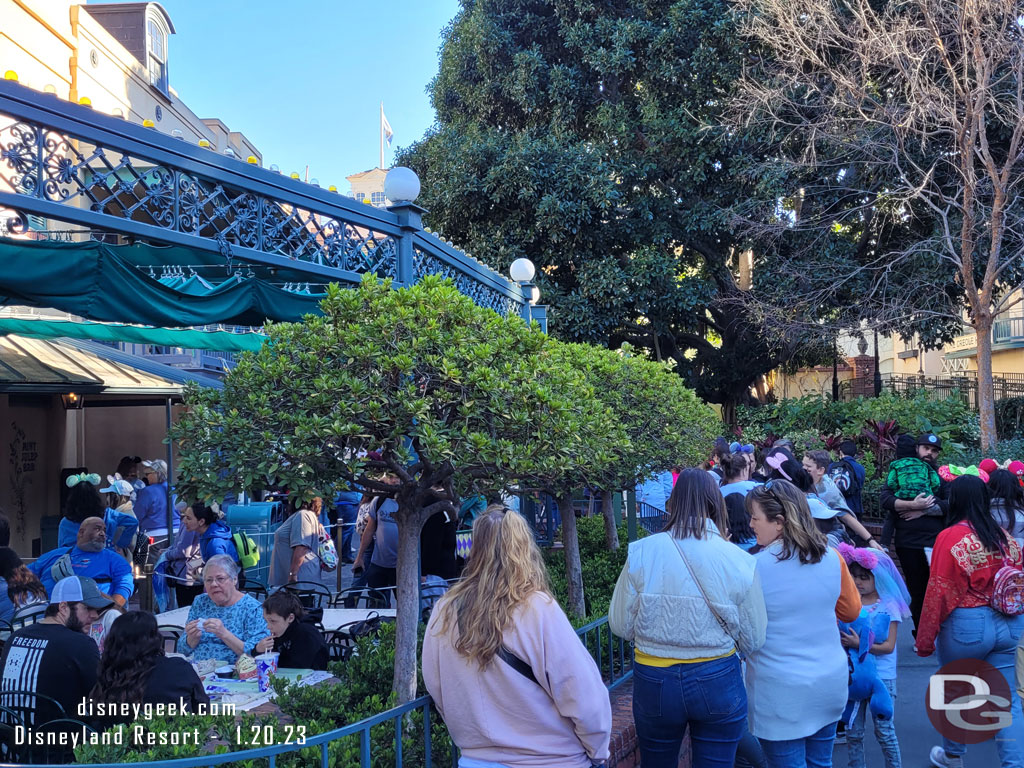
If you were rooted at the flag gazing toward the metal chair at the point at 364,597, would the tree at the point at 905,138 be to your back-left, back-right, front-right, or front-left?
front-left

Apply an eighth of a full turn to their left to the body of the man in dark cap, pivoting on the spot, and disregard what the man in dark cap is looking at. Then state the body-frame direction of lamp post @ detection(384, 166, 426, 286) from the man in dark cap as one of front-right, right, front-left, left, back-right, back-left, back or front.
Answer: right

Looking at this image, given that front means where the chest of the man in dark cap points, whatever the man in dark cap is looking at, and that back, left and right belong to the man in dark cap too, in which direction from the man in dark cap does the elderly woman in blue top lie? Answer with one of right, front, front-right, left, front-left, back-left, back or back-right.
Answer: front-right

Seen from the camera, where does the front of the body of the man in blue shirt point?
toward the camera

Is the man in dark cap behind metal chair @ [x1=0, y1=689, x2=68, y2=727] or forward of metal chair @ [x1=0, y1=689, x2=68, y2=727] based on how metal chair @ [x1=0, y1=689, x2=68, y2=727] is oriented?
forward

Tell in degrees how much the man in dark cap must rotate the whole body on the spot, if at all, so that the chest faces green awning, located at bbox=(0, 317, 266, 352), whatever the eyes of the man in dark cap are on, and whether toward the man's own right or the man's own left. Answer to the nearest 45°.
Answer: approximately 90° to the man's own right

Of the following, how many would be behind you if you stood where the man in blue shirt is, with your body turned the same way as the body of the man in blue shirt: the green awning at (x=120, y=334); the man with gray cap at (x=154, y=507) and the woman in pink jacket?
2

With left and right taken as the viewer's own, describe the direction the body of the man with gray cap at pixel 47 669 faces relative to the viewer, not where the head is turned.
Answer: facing away from the viewer and to the right of the viewer

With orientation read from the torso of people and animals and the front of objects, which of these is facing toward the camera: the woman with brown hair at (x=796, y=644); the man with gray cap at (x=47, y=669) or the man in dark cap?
the man in dark cap

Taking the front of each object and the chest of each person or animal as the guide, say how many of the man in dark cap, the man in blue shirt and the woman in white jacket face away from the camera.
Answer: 1

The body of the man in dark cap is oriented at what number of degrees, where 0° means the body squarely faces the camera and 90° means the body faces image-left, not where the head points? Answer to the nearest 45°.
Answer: approximately 0°

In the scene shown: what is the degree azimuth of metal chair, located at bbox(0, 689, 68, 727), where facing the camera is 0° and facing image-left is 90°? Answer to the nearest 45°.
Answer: approximately 225°

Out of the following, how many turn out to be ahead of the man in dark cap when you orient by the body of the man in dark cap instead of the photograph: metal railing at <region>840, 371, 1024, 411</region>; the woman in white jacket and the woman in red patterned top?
2

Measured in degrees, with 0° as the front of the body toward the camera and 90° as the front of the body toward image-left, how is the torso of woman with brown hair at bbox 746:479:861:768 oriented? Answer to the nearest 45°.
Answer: approximately 135°

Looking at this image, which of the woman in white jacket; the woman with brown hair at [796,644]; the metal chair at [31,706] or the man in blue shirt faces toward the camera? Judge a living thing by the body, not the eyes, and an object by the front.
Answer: the man in blue shirt

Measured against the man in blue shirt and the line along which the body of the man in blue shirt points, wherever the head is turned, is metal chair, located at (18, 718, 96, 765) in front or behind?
in front

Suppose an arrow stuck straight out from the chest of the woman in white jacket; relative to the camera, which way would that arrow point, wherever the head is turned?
away from the camera

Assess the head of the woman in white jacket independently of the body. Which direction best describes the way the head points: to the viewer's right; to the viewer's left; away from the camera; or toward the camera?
away from the camera

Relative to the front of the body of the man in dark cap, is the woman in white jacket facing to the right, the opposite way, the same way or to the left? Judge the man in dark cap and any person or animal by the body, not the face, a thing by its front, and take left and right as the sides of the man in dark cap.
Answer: the opposite way
